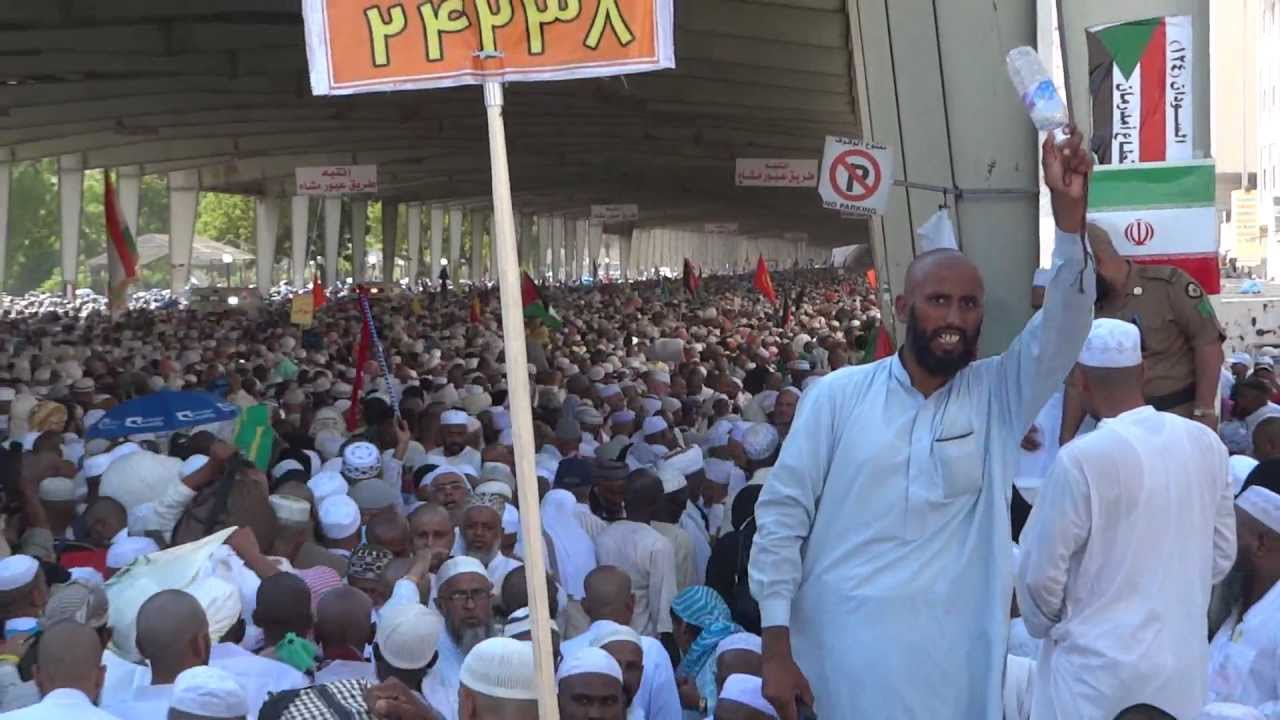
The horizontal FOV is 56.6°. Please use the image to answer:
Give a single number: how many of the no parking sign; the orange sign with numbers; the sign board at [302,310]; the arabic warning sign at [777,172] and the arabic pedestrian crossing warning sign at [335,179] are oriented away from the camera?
0

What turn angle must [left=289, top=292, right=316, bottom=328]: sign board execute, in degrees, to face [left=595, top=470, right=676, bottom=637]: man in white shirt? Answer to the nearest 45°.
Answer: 0° — it already faces them

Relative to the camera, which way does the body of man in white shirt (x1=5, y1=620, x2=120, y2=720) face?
away from the camera

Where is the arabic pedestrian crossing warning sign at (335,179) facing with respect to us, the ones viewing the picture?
facing the viewer

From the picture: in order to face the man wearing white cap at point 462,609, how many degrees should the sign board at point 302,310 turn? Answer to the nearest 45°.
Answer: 0° — it already faces them

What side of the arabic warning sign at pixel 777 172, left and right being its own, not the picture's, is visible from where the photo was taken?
front

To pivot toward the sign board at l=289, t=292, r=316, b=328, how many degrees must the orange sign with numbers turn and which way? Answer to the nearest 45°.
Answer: approximately 180°

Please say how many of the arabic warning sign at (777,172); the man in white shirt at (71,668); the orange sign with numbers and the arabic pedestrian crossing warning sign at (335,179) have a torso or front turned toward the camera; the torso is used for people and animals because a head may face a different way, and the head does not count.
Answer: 3

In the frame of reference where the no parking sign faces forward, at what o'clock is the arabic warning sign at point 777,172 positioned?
The arabic warning sign is roughly at 6 o'clock from the no parking sign.

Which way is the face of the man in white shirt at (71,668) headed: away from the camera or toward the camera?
away from the camera

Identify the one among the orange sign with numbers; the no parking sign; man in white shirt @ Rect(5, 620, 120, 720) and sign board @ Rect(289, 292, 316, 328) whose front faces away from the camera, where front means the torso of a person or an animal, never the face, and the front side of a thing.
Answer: the man in white shirt

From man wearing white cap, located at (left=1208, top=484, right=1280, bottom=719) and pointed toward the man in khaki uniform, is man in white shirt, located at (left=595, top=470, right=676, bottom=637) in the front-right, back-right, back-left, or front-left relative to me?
front-left

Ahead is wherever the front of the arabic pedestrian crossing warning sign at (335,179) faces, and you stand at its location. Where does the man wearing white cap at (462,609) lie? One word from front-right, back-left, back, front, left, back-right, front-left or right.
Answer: front

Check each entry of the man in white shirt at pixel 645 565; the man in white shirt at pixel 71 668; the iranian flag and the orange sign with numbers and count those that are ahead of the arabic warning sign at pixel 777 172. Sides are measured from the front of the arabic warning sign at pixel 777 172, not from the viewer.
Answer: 4

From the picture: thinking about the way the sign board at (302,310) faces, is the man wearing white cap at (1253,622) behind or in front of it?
in front

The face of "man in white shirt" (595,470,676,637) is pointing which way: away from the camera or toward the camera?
away from the camera

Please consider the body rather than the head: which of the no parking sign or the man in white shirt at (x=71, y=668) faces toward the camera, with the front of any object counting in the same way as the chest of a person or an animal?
the no parking sign
